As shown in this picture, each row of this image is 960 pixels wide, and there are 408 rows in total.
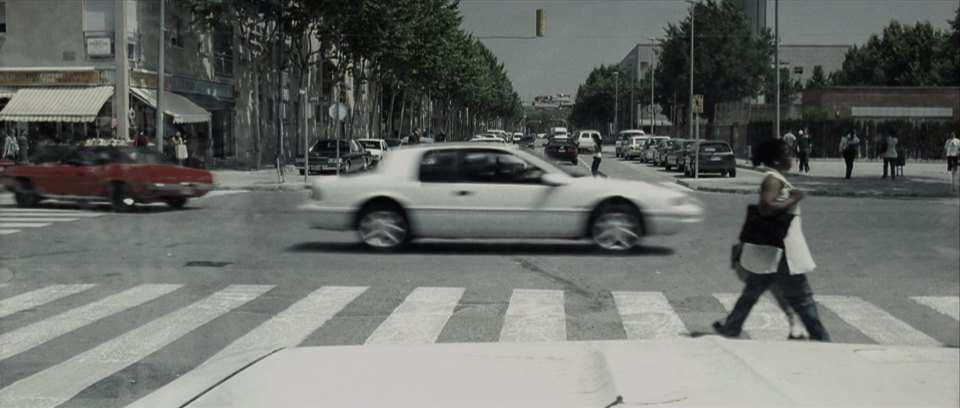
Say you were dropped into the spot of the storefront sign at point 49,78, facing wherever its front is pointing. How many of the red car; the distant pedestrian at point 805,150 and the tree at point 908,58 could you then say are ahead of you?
1

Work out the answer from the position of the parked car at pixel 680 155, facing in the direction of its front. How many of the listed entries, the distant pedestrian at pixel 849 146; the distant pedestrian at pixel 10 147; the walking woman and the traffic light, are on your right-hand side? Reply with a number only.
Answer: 1

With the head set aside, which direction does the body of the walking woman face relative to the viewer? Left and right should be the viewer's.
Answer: facing to the right of the viewer

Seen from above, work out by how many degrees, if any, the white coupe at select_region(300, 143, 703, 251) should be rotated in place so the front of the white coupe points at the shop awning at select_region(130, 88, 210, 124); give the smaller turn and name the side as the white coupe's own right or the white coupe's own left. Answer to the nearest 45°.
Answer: approximately 135° to the white coupe's own left
